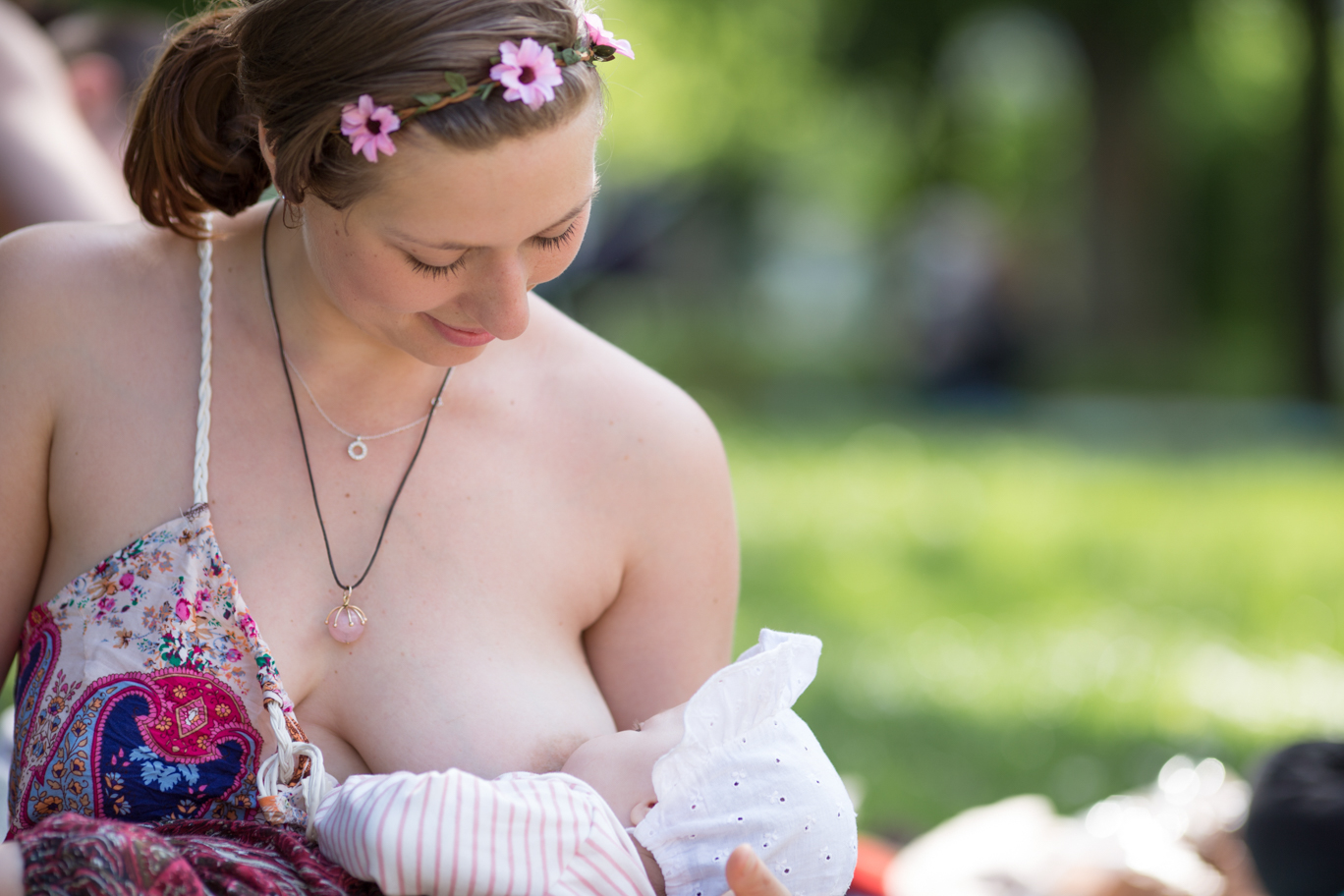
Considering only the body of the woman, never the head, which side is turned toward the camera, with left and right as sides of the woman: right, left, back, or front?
front

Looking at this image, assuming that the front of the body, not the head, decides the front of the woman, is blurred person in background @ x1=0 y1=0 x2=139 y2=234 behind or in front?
behind

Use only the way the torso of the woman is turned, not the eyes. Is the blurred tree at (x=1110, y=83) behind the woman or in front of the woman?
behind

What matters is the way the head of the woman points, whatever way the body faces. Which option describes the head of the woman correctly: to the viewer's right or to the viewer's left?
to the viewer's right

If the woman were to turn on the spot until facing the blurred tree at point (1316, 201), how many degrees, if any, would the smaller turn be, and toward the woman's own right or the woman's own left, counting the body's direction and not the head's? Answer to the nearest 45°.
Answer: approximately 135° to the woman's own left
